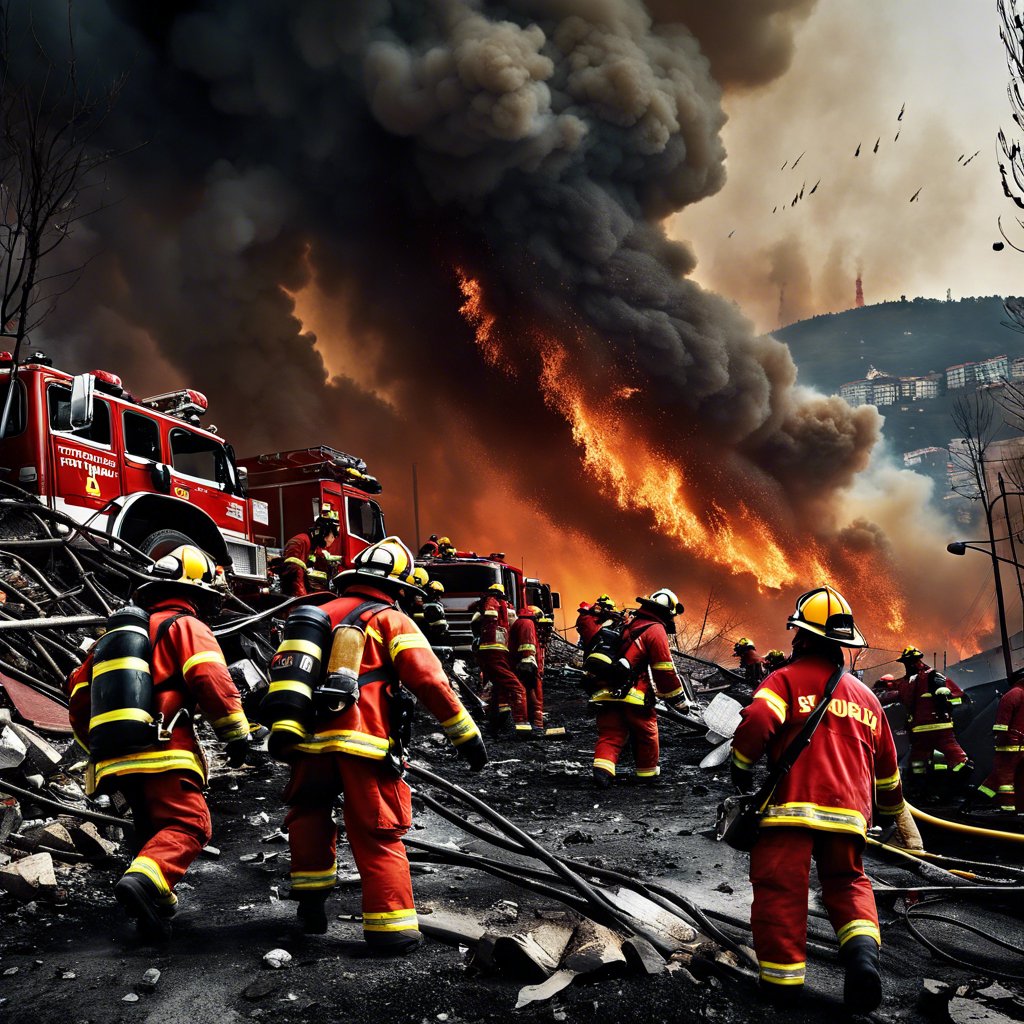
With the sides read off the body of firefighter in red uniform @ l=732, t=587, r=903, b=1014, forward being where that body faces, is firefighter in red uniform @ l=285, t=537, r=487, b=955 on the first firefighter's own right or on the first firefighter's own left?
on the first firefighter's own left

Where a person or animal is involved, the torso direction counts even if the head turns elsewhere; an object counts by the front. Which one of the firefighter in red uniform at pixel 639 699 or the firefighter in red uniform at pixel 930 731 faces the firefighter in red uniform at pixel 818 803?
the firefighter in red uniform at pixel 930 731

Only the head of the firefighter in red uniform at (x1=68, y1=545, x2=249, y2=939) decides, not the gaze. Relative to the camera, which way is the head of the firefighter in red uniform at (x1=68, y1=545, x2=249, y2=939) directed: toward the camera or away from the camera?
away from the camera

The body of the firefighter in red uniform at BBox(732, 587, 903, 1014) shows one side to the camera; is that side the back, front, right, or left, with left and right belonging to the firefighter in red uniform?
back

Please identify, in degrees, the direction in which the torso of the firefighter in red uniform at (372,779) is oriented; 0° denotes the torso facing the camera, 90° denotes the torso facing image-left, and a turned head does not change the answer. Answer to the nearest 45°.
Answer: approximately 225°

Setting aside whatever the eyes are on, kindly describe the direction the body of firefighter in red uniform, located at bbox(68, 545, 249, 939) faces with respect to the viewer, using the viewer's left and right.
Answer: facing away from the viewer and to the right of the viewer

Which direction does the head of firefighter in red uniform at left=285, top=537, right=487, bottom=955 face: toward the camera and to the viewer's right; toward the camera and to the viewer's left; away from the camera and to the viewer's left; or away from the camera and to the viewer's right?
away from the camera and to the viewer's right
